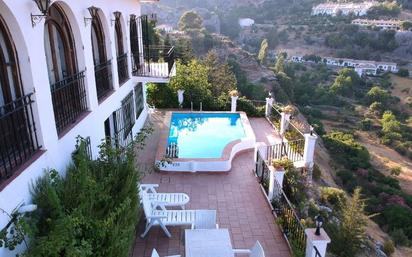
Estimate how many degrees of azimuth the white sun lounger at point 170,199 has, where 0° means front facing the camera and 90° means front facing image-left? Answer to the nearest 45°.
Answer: approximately 270°

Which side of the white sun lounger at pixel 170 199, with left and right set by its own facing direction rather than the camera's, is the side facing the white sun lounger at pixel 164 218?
right

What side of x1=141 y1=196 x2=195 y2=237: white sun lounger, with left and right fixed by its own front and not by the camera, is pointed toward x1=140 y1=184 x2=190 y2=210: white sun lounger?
left

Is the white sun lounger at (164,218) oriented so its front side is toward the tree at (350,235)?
yes

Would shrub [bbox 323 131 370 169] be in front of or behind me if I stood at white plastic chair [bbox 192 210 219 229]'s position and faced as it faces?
behind

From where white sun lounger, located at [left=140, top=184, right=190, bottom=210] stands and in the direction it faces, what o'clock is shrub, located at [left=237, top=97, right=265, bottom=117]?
The shrub is roughly at 10 o'clock from the white sun lounger.

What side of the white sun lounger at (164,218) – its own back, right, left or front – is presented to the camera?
right

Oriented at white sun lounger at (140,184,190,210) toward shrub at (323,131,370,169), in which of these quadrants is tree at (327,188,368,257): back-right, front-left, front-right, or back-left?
front-right

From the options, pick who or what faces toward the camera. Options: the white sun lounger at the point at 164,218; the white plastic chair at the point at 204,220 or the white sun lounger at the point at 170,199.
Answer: the white plastic chair

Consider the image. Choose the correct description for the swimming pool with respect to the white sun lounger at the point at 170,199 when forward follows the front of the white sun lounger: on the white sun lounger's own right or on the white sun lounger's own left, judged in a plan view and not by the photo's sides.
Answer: on the white sun lounger's own left

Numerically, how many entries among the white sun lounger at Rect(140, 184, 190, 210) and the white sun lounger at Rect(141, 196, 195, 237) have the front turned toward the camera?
0

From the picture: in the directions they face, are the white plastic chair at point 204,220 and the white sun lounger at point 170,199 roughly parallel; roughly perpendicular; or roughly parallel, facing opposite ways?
roughly perpendicular

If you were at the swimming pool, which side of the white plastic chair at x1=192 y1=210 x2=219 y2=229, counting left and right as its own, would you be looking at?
back

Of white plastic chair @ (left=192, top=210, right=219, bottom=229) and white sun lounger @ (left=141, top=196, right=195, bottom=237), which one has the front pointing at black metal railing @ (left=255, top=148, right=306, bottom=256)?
the white sun lounger

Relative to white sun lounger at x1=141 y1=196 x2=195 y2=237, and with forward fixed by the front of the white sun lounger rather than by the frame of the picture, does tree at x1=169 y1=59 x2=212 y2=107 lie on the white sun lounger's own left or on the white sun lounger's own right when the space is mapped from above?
on the white sun lounger's own left

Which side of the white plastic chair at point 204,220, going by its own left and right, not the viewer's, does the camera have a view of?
front

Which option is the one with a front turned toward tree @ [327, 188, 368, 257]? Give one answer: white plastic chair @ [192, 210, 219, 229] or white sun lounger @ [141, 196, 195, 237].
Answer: the white sun lounger

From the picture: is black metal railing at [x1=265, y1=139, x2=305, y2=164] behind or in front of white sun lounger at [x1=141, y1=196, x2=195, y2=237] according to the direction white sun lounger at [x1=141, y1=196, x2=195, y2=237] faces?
in front

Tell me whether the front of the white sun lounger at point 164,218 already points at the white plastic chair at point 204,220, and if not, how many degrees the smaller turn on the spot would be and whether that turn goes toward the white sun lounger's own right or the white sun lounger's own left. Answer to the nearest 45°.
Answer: approximately 45° to the white sun lounger's own right

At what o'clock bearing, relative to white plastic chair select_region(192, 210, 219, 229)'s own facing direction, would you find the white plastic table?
The white plastic table is roughly at 12 o'clock from the white plastic chair.
